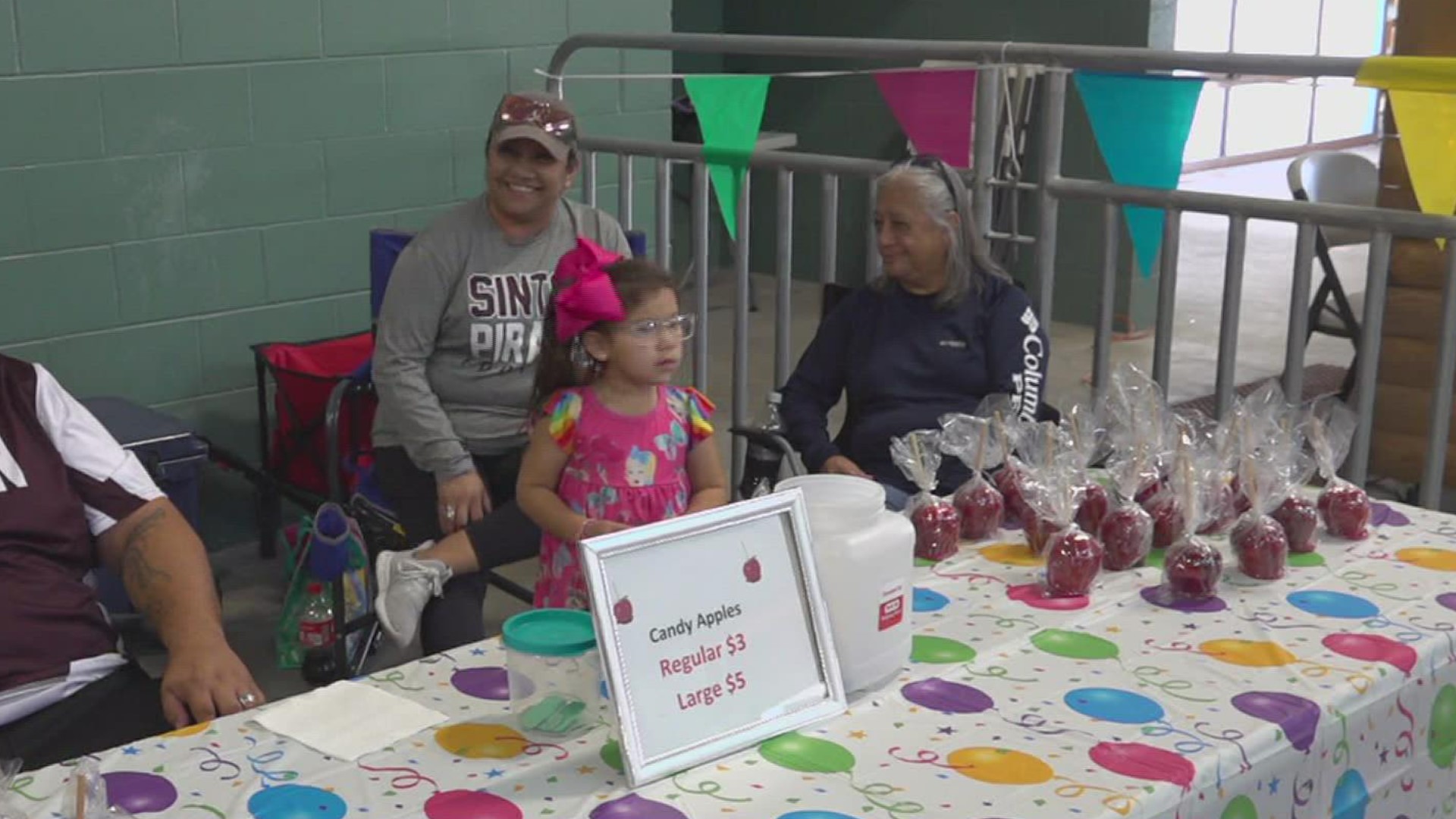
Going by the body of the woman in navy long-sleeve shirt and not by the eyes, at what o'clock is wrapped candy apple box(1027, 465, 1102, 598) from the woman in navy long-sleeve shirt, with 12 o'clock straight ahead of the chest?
The wrapped candy apple is roughly at 10 o'clock from the woman in navy long-sleeve shirt.

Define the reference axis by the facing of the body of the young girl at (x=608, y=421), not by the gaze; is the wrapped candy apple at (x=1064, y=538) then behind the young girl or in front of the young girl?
in front

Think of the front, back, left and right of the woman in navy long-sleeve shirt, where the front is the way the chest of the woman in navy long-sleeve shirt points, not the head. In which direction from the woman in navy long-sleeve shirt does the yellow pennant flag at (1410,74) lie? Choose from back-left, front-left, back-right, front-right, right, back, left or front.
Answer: back-left

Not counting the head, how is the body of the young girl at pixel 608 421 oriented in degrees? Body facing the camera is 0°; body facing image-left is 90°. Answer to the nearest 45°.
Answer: approximately 315°

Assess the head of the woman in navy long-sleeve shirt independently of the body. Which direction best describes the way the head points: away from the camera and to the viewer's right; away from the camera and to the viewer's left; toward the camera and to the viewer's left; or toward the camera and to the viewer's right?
toward the camera and to the viewer's left

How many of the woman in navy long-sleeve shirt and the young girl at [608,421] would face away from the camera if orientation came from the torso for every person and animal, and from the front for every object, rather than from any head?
0

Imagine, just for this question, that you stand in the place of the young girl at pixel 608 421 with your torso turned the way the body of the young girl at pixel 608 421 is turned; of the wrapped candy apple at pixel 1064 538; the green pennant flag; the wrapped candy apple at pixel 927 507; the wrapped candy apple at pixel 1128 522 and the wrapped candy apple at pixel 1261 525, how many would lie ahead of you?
4

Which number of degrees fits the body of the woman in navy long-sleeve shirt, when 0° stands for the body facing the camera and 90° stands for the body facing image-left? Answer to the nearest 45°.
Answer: approximately 45°

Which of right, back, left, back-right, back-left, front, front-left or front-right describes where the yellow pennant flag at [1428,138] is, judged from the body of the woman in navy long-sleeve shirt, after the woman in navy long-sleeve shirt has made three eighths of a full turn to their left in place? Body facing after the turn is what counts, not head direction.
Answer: front
